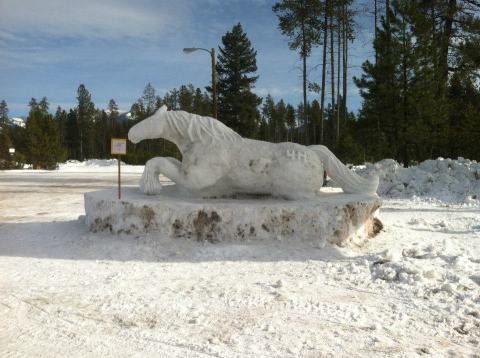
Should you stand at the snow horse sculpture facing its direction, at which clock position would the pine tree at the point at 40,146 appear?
The pine tree is roughly at 2 o'clock from the snow horse sculpture.

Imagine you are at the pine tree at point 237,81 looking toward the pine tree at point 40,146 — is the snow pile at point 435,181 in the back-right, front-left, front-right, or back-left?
back-left

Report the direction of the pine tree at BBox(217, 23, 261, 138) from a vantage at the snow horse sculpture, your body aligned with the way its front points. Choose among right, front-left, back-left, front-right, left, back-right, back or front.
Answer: right

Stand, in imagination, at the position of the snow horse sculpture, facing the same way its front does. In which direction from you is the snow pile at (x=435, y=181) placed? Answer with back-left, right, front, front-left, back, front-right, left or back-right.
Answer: back-right

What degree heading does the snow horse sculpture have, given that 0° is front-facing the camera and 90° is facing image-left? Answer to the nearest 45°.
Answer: approximately 90°

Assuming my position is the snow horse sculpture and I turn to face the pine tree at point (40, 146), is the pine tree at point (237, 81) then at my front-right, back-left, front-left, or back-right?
front-right

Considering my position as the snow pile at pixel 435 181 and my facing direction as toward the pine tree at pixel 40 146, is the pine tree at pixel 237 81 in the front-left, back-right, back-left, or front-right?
front-right

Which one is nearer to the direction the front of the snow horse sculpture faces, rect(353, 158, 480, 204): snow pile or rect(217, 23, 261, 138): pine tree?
the pine tree

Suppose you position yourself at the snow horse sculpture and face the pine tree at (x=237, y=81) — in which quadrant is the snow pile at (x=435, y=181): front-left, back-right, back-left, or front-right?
front-right

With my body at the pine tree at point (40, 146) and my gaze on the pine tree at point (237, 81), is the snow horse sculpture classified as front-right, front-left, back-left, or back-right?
front-right

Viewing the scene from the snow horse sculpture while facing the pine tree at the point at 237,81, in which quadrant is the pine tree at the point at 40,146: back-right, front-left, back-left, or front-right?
front-left
